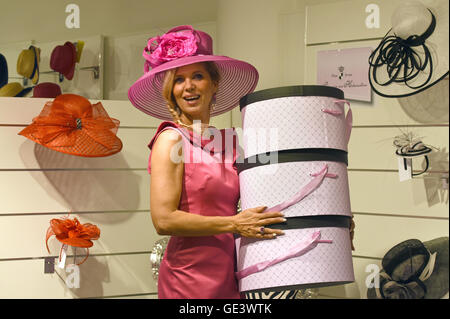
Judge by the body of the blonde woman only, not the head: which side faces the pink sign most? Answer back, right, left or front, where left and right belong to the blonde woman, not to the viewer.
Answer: left

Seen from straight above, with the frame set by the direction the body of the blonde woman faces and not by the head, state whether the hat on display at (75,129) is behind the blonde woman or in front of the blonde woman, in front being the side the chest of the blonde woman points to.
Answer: behind

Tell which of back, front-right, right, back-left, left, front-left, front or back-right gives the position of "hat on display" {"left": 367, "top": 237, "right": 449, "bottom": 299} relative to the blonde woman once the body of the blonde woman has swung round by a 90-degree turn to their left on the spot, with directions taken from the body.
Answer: front

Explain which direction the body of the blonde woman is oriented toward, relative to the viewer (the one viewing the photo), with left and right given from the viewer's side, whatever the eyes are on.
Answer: facing the viewer and to the right of the viewer

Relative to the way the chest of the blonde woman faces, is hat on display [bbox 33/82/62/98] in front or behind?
behind

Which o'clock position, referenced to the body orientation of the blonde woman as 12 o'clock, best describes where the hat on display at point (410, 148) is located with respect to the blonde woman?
The hat on display is roughly at 9 o'clock from the blonde woman.

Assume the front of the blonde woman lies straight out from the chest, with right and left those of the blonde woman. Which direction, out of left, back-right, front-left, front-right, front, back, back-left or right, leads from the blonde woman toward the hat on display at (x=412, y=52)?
left

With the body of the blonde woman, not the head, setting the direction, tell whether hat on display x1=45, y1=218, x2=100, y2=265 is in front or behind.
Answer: behind
